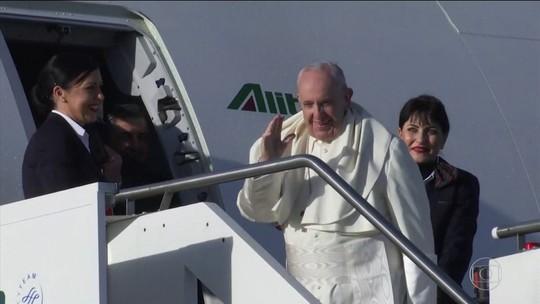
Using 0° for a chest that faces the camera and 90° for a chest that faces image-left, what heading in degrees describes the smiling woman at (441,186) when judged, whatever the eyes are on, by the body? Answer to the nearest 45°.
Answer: approximately 45°

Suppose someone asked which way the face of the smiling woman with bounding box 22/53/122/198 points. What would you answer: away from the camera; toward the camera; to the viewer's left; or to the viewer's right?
to the viewer's right

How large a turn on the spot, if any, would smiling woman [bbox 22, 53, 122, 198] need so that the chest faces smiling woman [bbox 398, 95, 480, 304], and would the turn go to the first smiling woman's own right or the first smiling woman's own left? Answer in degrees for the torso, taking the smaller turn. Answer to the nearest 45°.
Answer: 0° — they already face them

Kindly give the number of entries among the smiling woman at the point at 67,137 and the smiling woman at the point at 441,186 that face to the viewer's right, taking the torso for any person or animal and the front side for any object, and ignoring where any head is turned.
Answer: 1

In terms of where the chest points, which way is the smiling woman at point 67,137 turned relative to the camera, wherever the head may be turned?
to the viewer's right
